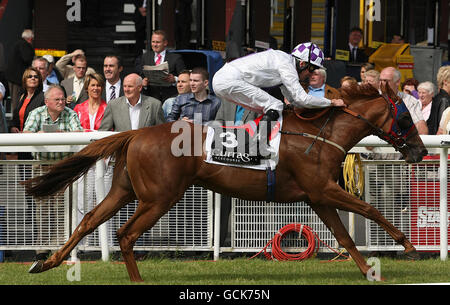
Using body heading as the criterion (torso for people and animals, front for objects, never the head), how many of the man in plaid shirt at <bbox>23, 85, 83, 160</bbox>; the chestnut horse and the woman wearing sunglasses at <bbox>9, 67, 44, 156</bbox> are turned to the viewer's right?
1

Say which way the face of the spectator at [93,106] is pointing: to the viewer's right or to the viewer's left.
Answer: to the viewer's right

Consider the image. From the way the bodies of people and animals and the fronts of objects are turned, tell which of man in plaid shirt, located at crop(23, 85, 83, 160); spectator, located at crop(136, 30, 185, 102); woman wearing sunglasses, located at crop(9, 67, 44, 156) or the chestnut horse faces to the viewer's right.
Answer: the chestnut horse

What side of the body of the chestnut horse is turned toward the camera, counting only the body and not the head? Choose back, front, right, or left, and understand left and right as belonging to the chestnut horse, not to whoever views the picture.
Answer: right

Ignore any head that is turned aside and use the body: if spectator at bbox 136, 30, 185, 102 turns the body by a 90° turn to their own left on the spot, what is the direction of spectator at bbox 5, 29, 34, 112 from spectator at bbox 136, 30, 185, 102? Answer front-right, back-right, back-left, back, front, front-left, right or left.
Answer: back-left

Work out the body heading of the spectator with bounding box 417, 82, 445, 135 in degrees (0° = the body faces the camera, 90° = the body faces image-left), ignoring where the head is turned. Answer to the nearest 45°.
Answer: approximately 45°

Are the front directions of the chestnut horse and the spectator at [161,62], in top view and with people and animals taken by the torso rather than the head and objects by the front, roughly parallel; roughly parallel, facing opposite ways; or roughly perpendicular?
roughly perpendicular

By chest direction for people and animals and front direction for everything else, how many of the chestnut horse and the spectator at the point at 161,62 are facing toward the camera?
1

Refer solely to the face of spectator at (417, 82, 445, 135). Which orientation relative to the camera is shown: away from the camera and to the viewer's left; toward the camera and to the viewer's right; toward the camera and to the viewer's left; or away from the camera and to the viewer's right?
toward the camera and to the viewer's left

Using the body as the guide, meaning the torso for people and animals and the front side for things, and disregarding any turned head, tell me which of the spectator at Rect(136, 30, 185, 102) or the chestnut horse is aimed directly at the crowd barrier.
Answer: the spectator
